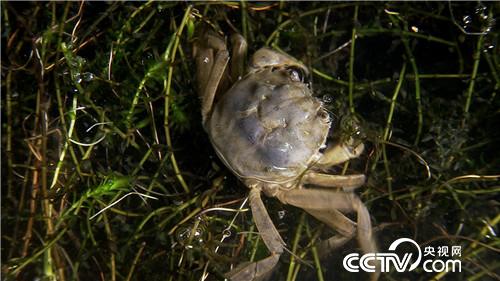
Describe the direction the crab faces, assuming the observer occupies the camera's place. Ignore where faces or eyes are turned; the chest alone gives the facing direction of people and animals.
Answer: facing away from the viewer and to the right of the viewer
